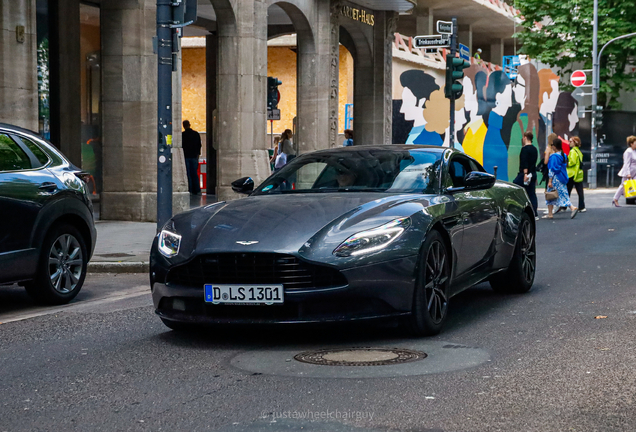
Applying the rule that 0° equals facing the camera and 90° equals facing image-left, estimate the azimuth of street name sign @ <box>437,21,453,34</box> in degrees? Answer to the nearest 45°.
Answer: approximately 0°

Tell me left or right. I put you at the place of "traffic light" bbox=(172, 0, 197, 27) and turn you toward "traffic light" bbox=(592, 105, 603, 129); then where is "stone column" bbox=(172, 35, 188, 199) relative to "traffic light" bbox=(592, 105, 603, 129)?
left

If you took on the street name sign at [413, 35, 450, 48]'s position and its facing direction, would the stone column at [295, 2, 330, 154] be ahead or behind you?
behind

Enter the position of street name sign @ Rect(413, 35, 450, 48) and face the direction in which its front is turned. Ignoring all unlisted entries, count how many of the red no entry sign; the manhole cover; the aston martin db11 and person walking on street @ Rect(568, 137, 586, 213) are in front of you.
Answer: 2

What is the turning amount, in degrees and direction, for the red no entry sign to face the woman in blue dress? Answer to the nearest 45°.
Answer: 0° — it already faces them

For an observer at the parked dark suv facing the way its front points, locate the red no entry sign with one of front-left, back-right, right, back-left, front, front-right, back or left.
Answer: back
